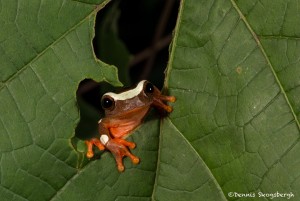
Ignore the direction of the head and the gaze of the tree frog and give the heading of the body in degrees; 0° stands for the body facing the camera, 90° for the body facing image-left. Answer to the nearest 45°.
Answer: approximately 0°
